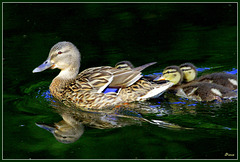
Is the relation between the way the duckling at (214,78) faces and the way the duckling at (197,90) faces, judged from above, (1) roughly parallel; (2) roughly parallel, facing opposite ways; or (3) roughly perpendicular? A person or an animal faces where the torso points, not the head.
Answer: roughly parallel

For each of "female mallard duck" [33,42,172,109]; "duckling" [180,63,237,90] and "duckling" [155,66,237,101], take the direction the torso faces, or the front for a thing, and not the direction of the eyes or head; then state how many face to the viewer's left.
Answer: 3

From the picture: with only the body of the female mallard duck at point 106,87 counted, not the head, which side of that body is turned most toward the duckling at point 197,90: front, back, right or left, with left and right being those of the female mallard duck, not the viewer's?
back

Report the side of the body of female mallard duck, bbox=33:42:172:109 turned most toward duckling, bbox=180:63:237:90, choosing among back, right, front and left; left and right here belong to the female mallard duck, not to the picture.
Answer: back

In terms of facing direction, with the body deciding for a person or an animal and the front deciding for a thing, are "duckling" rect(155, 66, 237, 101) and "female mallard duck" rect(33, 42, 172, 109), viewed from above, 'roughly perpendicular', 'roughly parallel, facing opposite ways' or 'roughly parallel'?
roughly parallel

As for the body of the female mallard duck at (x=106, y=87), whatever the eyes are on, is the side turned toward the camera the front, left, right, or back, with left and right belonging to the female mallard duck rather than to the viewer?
left

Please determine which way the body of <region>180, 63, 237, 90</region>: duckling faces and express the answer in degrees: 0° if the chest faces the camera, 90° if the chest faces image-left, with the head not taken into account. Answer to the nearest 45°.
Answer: approximately 90°

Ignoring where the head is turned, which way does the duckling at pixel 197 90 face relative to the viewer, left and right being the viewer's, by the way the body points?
facing to the left of the viewer

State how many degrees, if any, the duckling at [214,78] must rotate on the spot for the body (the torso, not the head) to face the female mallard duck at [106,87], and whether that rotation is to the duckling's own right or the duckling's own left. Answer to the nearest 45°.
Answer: approximately 45° to the duckling's own left

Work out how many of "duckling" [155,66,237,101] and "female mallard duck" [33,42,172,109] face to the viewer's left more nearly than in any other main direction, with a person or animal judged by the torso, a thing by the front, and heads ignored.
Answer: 2

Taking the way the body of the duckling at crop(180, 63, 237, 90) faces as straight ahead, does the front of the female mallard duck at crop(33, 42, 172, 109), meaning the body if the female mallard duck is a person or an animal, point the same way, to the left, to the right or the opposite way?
the same way

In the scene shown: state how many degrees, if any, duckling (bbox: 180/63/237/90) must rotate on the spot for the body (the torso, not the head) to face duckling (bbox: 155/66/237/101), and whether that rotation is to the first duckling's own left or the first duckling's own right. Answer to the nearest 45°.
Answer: approximately 45° to the first duckling's own left

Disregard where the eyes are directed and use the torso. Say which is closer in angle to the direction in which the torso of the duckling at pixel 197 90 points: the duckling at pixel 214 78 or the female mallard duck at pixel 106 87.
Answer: the female mallard duck
